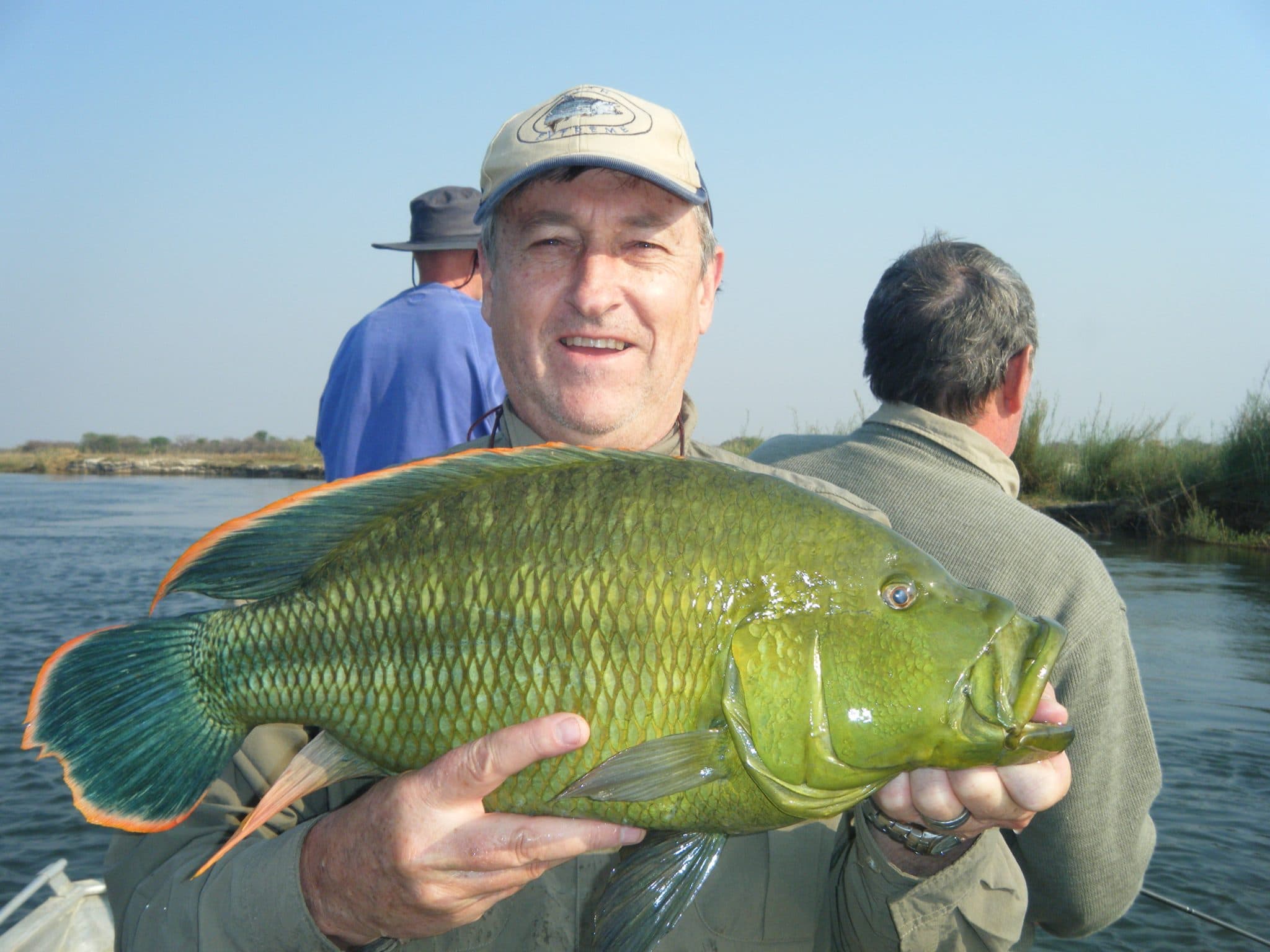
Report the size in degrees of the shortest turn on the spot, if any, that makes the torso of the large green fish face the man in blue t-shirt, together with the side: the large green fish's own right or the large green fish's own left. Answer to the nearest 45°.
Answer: approximately 90° to the large green fish's own left

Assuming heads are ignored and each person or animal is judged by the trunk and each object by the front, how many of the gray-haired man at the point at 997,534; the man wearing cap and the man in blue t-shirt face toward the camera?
1

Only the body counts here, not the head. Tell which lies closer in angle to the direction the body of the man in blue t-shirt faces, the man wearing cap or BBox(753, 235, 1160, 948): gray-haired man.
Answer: the gray-haired man

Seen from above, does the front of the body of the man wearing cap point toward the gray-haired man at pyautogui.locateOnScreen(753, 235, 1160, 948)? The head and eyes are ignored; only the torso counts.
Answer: no

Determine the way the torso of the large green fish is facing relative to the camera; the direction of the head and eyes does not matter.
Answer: to the viewer's right

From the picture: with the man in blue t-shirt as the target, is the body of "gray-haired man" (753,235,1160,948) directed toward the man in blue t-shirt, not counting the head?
no

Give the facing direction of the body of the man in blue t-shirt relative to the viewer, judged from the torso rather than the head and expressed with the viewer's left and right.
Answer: facing away from the viewer and to the right of the viewer

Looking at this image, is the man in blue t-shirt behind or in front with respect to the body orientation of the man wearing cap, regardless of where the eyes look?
behind

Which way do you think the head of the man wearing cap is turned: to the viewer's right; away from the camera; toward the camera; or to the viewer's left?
toward the camera

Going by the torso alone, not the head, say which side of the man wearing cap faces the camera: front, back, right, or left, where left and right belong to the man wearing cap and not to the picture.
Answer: front

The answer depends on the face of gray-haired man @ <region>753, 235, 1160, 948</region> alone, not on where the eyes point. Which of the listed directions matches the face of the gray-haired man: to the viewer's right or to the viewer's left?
to the viewer's right

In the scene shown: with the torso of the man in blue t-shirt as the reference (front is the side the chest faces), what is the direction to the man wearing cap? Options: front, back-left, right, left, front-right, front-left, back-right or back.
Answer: back-right

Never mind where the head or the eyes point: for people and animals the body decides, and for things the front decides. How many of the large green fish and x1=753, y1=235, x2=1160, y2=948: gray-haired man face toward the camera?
0

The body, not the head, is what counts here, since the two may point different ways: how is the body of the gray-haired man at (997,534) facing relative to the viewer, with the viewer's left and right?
facing away from the viewer and to the right of the viewer

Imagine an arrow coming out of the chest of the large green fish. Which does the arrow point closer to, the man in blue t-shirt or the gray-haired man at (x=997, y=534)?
the gray-haired man

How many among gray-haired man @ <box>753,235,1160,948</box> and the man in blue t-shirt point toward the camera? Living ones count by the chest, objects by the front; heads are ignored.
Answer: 0
